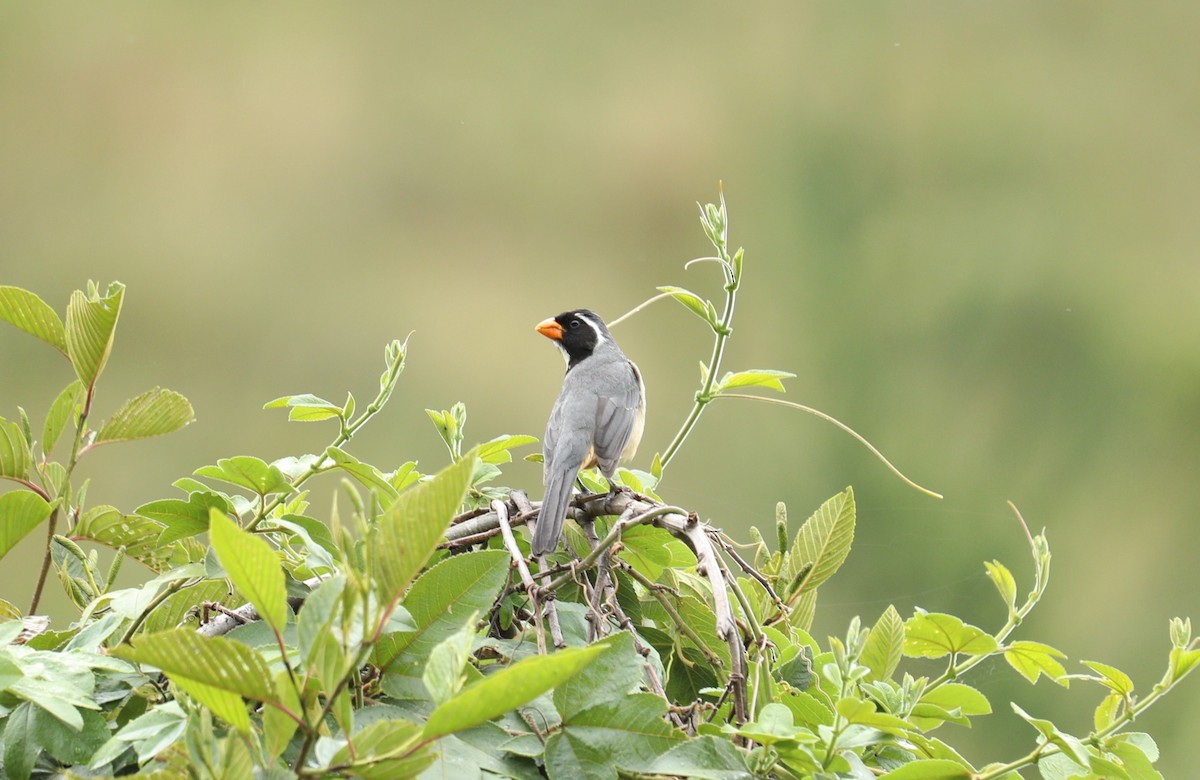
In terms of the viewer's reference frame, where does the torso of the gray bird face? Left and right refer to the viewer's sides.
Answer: facing away from the viewer and to the right of the viewer
